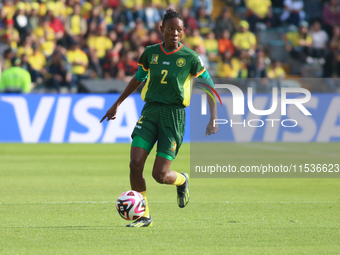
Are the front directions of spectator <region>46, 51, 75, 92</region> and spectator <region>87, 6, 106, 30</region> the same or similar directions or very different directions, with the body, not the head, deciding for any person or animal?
same or similar directions

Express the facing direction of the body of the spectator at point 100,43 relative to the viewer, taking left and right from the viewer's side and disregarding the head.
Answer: facing the viewer

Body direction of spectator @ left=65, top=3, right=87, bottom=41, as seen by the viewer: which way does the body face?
toward the camera

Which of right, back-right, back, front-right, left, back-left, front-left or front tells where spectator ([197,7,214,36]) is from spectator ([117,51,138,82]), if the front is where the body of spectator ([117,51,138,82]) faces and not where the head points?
back-left

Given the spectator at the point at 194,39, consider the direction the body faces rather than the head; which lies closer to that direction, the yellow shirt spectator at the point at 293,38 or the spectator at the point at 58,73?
the spectator

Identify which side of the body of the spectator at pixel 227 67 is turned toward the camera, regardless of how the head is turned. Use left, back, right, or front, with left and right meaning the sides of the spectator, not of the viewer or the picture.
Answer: front

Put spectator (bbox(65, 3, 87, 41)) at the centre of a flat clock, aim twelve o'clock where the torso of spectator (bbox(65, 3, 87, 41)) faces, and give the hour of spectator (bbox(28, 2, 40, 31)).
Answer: spectator (bbox(28, 2, 40, 31)) is roughly at 3 o'clock from spectator (bbox(65, 3, 87, 41)).

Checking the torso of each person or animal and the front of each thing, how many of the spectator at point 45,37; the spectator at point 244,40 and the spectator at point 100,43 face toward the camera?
3

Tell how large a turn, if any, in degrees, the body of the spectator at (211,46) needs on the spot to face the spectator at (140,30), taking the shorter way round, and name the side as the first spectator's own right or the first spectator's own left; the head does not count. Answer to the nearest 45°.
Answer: approximately 90° to the first spectator's own right

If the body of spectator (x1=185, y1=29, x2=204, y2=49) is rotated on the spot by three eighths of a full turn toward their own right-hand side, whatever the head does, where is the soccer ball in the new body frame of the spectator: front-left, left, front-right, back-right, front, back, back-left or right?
back-left

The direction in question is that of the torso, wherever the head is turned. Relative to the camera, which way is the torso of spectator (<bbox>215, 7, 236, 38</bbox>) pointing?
toward the camera

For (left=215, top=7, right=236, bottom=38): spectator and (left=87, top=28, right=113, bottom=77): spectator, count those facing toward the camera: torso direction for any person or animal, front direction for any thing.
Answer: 2

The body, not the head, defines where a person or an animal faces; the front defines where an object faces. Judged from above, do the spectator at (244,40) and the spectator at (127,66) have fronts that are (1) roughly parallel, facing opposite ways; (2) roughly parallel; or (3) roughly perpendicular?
roughly parallel
